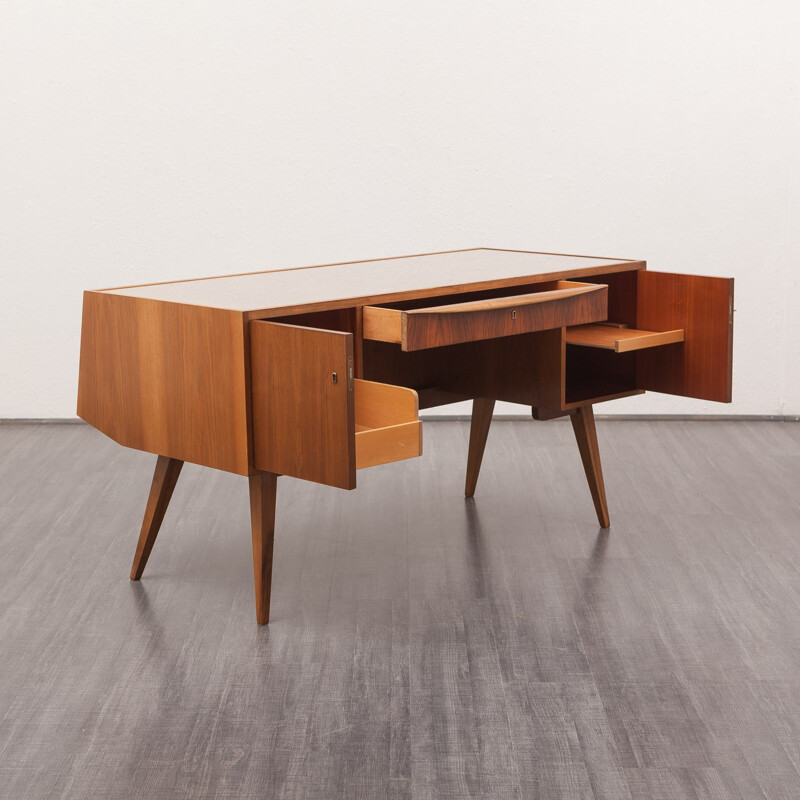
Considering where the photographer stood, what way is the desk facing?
facing the viewer and to the right of the viewer
